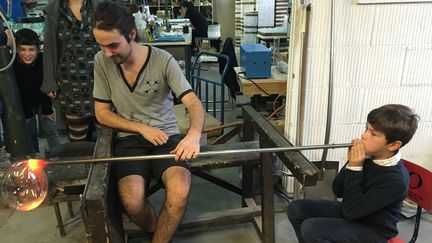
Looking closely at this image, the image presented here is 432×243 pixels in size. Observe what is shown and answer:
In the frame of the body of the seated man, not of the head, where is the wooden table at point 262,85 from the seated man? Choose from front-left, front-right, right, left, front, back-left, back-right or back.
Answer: back-left

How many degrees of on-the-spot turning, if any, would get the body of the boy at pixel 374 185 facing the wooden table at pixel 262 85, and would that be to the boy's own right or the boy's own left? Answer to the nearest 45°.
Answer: approximately 45° to the boy's own right

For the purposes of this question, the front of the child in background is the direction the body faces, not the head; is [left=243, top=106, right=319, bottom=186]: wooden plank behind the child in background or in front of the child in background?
in front

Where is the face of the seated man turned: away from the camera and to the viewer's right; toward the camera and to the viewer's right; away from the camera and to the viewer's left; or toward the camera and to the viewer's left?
toward the camera and to the viewer's left

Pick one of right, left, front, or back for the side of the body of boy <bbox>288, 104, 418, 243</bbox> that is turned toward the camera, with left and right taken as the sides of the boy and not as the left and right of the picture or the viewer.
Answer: left

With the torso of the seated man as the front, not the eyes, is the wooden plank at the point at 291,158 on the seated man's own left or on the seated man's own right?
on the seated man's own left

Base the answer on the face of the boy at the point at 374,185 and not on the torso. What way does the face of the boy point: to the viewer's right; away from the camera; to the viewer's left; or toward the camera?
to the viewer's left
